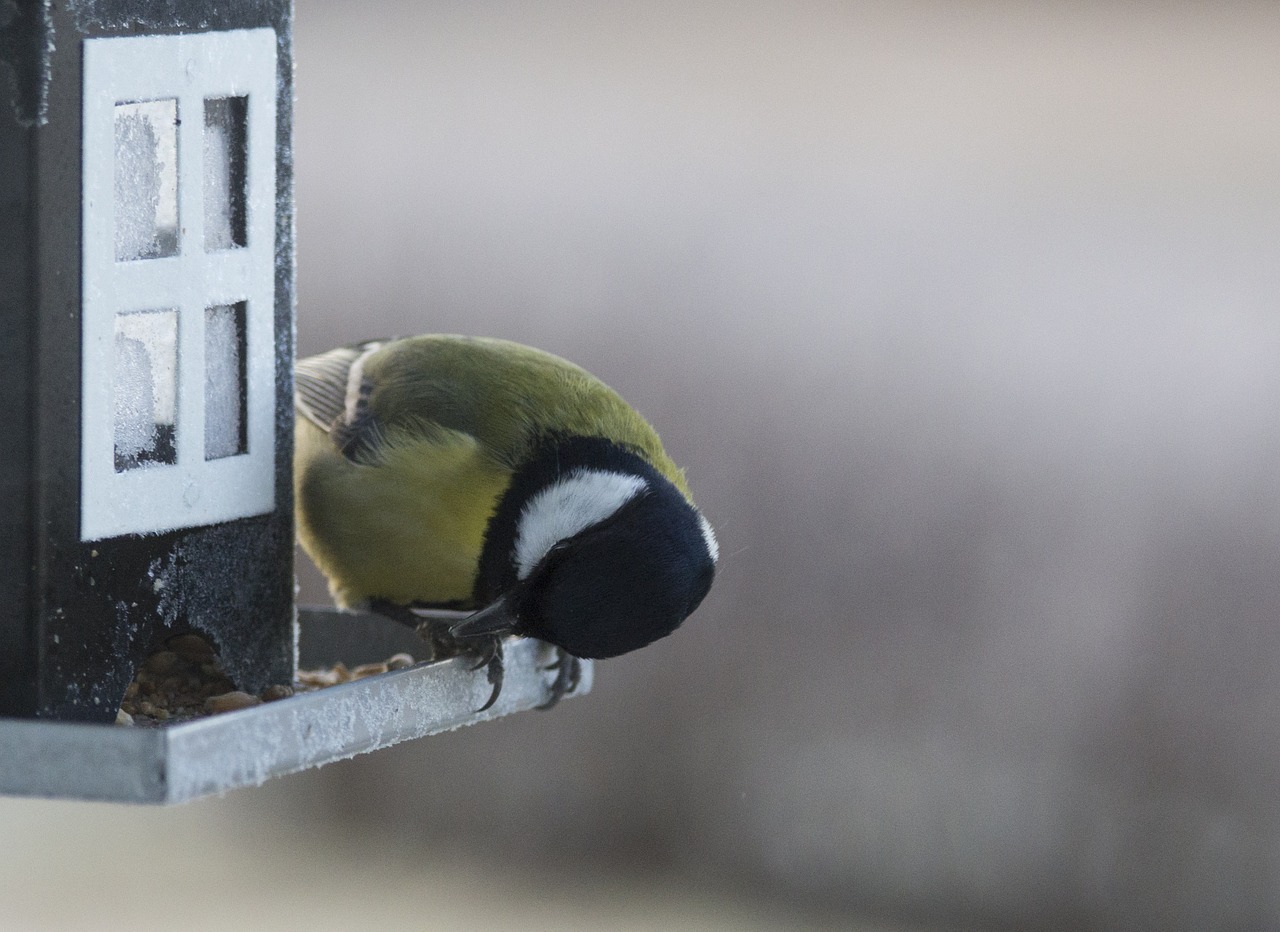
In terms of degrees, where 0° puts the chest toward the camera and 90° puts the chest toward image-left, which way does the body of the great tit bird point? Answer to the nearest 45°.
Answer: approximately 315°
